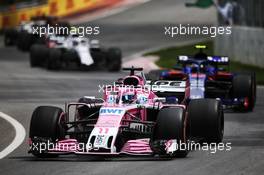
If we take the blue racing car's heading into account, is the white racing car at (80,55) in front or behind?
behind

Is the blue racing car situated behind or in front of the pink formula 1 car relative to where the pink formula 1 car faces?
behind

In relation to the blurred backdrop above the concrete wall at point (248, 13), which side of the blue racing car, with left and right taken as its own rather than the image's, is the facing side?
back

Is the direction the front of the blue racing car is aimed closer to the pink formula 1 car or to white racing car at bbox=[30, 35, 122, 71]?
the pink formula 1 car

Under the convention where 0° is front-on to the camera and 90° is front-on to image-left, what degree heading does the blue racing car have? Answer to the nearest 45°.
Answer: approximately 0°

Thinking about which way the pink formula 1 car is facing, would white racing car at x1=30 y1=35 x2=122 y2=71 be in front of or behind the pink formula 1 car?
behind

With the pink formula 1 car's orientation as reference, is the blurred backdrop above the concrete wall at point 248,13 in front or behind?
behind

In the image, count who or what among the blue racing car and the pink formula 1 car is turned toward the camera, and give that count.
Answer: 2

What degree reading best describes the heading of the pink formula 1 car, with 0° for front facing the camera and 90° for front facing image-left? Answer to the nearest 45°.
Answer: approximately 0°
